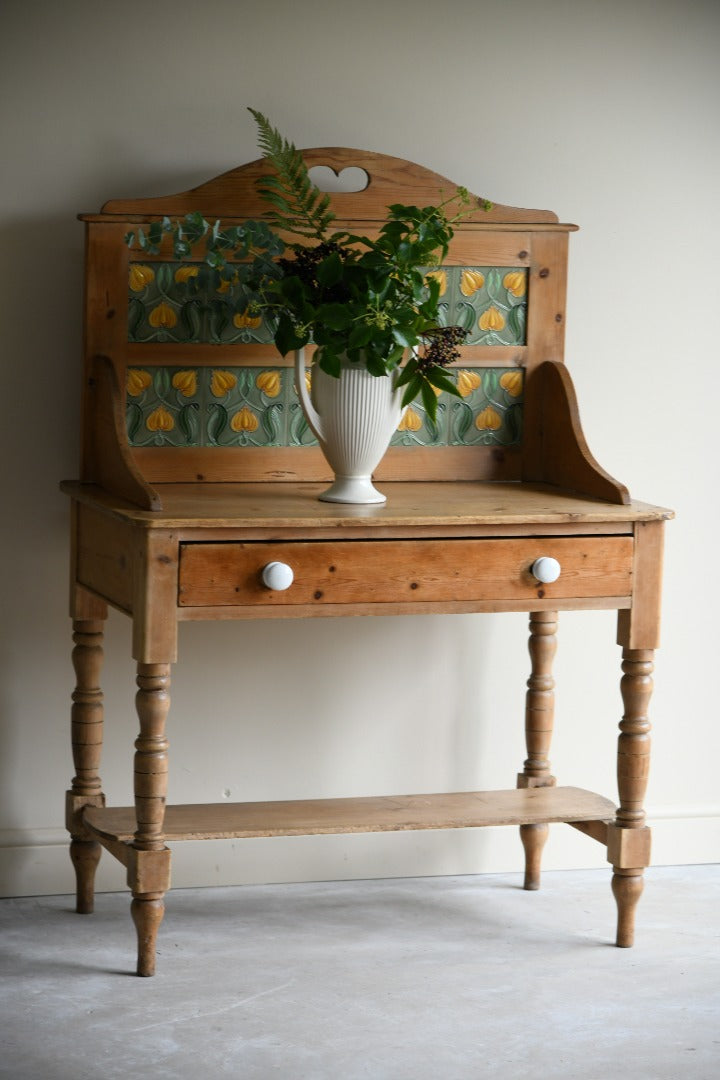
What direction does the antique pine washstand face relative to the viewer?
toward the camera
